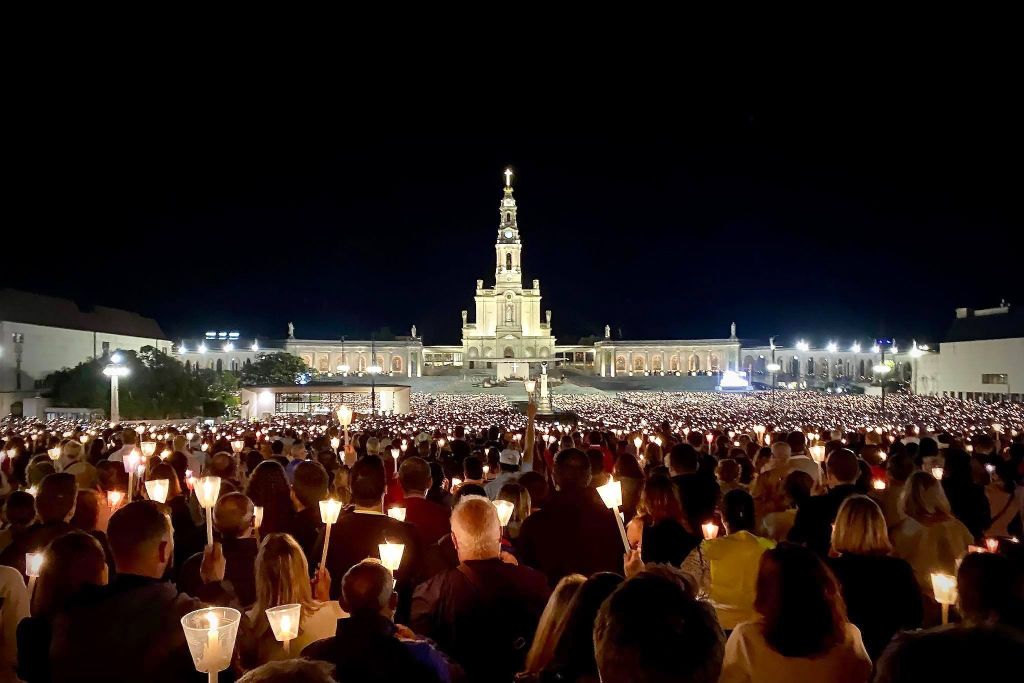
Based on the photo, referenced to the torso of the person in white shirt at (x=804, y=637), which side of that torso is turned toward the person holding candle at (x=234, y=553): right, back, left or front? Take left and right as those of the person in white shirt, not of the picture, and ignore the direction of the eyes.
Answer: left

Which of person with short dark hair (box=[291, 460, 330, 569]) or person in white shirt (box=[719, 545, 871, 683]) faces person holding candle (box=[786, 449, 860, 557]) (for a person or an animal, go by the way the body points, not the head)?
the person in white shirt

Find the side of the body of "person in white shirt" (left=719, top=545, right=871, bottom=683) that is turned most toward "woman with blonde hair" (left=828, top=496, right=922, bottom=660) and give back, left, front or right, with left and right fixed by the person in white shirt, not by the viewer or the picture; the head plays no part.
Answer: front

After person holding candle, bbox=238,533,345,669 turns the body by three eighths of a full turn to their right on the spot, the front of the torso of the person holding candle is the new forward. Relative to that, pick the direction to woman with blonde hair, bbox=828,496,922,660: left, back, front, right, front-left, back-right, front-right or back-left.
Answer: front-left

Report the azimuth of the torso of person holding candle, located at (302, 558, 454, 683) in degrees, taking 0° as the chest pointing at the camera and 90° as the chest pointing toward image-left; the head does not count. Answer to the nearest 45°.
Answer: approximately 180°

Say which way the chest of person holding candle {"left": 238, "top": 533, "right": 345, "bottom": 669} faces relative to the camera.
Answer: away from the camera

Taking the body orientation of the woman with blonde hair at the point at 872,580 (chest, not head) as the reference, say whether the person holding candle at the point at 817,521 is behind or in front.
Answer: in front

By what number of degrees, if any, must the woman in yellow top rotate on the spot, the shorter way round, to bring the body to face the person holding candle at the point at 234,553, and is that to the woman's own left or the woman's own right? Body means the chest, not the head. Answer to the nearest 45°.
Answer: approximately 90° to the woman's own left

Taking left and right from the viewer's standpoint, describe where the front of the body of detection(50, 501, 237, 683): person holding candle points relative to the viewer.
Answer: facing away from the viewer and to the right of the viewer

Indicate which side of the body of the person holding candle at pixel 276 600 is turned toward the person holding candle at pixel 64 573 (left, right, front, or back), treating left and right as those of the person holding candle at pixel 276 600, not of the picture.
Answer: left

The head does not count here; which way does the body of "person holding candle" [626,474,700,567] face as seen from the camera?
away from the camera

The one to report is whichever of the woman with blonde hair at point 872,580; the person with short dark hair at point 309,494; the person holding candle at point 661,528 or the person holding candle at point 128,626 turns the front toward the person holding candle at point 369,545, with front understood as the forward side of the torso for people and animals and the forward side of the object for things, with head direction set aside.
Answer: the person holding candle at point 128,626

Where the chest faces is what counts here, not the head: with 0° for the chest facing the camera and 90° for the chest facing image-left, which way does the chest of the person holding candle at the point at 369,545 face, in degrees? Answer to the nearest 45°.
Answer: approximately 180°
